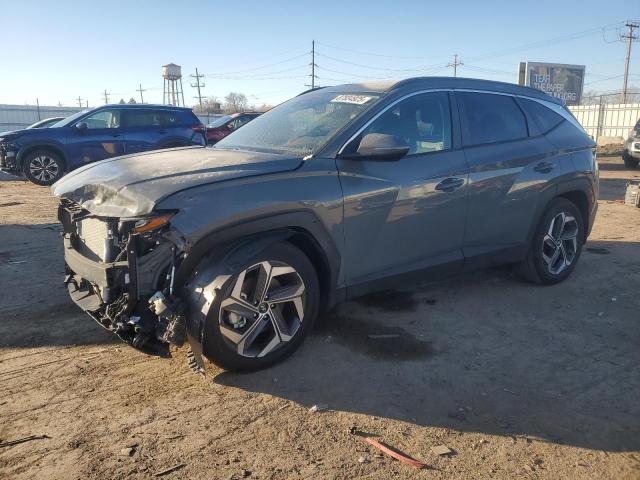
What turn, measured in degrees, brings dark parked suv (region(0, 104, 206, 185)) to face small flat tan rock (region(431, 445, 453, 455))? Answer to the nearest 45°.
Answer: approximately 90° to its left

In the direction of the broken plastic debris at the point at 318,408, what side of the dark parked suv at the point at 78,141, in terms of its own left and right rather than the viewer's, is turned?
left

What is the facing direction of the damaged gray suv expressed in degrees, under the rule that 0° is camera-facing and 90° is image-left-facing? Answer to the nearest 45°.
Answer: approximately 45°

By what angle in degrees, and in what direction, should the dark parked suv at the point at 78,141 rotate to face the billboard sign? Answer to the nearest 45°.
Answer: approximately 135° to its right

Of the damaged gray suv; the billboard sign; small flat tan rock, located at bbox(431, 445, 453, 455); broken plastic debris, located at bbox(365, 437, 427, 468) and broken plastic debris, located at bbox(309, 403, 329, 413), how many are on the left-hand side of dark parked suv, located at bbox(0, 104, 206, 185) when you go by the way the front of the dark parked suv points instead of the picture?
4

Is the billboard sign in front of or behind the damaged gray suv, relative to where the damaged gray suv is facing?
behind

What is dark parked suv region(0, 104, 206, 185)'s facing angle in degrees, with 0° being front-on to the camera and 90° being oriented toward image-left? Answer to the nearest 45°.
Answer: approximately 90°
